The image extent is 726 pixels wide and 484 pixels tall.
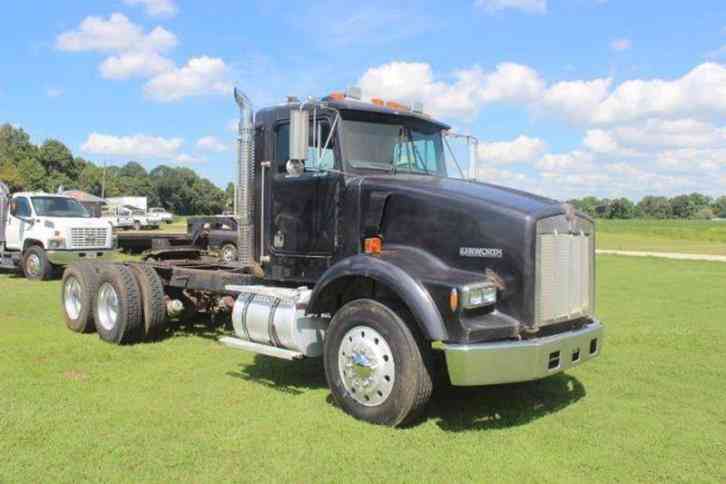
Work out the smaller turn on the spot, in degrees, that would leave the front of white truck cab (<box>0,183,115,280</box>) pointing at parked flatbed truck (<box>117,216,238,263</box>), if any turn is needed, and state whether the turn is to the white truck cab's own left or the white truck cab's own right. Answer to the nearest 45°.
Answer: approximately 45° to the white truck cab's own left

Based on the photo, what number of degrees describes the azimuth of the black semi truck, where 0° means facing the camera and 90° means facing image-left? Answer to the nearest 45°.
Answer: approximately 315°

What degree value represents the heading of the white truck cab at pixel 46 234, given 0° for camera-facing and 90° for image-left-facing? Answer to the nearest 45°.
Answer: approximately 315°

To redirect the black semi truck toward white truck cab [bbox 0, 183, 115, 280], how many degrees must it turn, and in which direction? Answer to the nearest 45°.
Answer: approximately 180°

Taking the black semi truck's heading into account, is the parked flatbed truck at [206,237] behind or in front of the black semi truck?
behind

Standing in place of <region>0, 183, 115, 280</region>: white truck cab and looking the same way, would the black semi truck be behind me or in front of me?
in front
